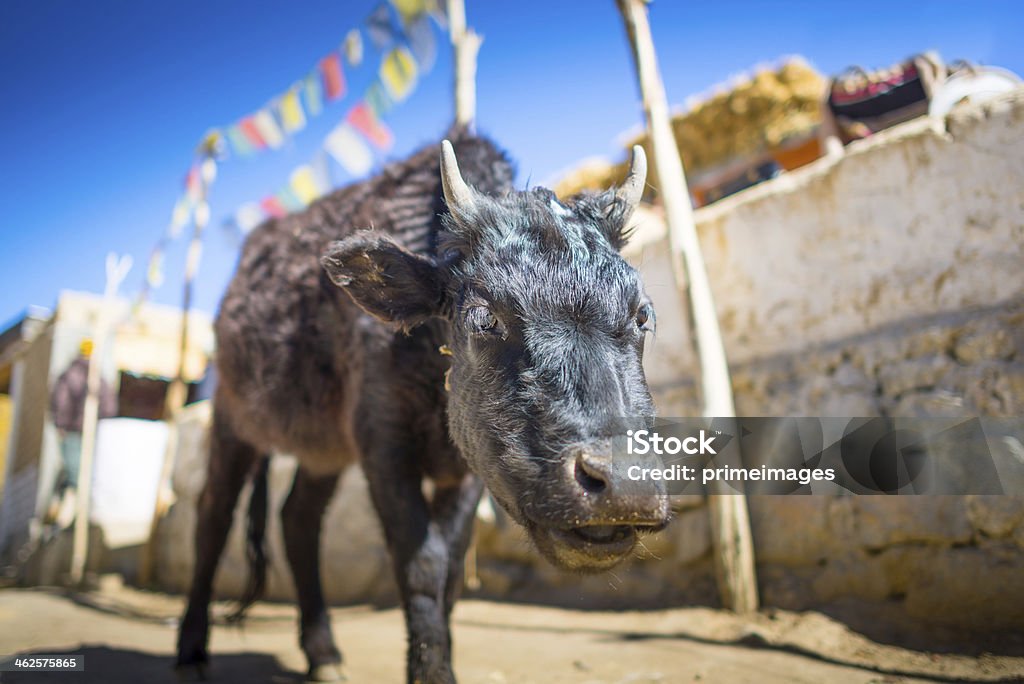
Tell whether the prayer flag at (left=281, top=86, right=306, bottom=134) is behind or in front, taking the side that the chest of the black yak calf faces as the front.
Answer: behind

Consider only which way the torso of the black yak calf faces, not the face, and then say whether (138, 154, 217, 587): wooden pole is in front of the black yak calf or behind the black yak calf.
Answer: behind

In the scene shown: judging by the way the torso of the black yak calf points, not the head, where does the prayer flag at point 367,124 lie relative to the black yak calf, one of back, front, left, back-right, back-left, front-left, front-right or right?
back-left

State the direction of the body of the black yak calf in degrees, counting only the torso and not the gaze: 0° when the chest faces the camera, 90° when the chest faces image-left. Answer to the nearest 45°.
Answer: approximately 315°

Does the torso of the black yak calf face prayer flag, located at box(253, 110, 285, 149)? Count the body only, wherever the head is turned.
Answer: no

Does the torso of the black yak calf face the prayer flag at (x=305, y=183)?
no

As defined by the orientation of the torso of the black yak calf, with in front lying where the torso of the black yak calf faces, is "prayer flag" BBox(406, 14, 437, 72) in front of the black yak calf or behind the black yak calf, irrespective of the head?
behind

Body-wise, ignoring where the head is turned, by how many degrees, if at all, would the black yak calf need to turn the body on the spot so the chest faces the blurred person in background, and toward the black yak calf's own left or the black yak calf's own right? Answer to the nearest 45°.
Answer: approximately 180°

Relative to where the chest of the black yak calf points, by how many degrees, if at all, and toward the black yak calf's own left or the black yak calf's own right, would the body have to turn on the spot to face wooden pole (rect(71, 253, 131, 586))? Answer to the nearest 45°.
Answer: approximately 180°

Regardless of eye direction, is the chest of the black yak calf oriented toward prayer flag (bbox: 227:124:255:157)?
no

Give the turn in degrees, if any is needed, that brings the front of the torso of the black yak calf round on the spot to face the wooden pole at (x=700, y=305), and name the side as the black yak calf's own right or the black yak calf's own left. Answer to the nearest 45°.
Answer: approximately 90° to the black yak calf's own left

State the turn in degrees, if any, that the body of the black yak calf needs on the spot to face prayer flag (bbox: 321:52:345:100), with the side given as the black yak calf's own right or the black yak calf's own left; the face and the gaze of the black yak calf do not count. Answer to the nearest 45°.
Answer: approximately 135° to the black yak calf's own left

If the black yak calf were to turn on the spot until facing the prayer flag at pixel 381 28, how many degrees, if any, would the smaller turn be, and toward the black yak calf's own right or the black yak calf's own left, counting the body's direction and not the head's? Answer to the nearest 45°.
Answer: approximately 135° to the black yak calf's own left
